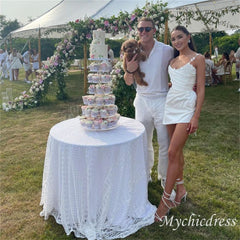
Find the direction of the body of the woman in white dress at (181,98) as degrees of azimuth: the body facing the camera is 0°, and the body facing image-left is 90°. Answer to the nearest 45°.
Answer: approximately 45°

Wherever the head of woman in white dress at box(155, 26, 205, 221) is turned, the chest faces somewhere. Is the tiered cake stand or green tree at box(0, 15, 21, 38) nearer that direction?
the tiered cake stand

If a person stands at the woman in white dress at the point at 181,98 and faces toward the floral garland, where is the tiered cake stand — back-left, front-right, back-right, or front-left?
front-left

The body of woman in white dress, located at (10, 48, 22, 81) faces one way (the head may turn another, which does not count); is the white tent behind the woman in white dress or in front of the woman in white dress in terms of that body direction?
behind

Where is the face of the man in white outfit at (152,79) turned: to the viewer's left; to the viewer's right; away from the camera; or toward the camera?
toward the camera

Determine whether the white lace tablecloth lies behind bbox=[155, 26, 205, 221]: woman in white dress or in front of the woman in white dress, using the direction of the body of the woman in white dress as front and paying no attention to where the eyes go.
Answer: in front
